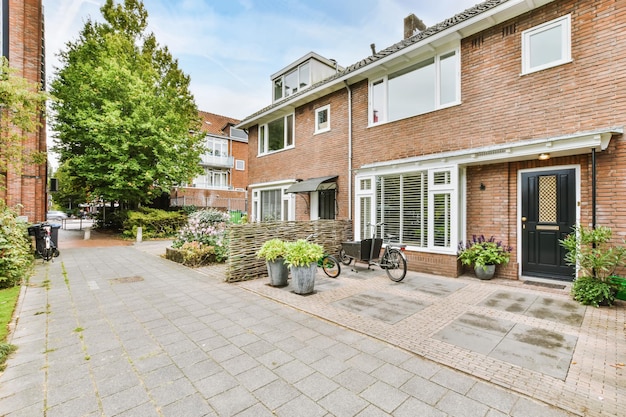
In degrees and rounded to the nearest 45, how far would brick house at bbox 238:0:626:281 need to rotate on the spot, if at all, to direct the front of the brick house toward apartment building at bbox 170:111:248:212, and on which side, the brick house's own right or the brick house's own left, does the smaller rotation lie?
approximately 90° to the brick house's own right

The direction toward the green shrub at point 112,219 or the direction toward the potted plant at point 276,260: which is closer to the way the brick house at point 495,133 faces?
the potted plant

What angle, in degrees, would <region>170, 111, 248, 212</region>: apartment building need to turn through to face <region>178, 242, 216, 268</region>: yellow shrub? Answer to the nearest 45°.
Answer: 0° — it already faces it

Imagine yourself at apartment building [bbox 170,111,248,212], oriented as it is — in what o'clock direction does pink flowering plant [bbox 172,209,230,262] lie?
The pink flowering plant is roughly at 12 o'clock from the apartment building.

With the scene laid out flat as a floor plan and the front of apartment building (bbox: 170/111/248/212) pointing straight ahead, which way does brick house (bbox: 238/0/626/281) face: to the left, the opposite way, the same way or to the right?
to the right

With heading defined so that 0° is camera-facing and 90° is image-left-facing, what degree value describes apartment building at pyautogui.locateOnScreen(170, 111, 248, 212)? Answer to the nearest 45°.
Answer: approximately 0°

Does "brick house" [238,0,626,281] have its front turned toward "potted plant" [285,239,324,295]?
yes

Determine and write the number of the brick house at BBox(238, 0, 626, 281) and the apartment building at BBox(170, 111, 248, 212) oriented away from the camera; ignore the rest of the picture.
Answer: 0

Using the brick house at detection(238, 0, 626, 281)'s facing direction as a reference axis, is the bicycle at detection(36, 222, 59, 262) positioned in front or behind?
in front

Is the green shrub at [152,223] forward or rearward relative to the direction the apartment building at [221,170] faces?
forward

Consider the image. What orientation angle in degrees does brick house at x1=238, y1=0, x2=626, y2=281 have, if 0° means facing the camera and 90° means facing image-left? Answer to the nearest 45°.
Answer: approximately 45°
